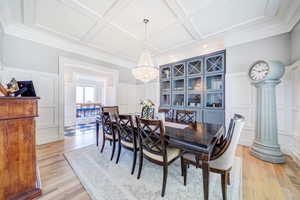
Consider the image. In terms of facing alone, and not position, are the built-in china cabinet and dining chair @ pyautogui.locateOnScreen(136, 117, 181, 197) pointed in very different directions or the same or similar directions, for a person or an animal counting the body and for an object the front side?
very different directions

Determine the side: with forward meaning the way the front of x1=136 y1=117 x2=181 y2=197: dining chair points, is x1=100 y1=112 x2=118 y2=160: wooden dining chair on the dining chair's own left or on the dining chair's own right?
on the dining chair's own left

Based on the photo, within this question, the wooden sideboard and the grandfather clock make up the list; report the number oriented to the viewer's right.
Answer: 1

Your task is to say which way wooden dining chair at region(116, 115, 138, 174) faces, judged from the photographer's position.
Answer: facing away from the viewer and to the right of the viewer

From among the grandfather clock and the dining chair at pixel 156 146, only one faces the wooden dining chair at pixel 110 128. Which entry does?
the grandfather clock

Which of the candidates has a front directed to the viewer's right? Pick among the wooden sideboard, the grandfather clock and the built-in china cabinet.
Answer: the wooden sideboard

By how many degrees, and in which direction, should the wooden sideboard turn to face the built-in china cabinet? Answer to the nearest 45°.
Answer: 0° — it already faces it

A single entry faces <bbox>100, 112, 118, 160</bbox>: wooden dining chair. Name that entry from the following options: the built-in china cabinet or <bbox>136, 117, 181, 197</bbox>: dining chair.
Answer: the built-in china cabinet

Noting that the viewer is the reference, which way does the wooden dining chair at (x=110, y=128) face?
facing away from the viewer and to the right of the viewer

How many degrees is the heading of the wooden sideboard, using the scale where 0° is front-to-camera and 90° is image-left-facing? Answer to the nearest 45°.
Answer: approximately 270°
